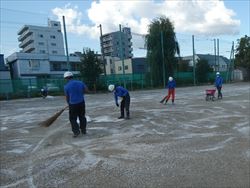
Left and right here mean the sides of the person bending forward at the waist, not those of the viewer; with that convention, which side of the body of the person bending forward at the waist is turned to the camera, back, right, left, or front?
left

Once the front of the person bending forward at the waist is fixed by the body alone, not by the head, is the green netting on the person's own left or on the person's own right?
on the person's own right

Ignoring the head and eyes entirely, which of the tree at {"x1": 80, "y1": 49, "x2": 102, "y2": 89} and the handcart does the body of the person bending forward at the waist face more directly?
the tree

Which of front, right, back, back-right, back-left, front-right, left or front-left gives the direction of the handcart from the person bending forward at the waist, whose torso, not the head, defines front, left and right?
back-right

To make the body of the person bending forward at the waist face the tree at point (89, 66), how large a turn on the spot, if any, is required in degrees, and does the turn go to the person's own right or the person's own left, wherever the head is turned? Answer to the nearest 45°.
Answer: approximately 90° to the person's own right
